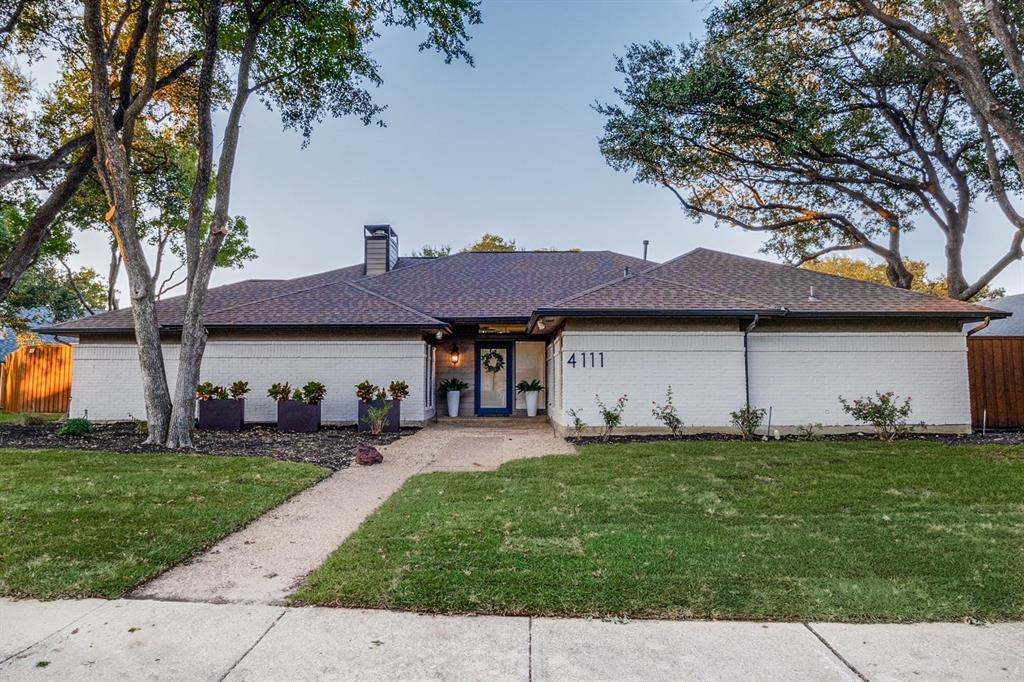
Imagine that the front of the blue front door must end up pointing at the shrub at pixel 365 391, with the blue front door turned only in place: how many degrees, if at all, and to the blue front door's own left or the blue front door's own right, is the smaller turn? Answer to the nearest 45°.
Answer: approximately 45° to the blue front door's own right

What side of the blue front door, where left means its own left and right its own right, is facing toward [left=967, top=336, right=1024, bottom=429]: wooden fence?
left

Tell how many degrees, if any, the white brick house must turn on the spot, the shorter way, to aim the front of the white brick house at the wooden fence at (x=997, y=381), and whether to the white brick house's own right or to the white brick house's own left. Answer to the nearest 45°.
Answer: approximately 90° to the white brick house's own left

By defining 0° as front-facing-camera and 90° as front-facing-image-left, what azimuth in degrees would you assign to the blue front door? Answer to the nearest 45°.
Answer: approximately 0°

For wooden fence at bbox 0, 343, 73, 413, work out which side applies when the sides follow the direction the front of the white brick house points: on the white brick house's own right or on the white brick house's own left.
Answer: on the white brick house's own right

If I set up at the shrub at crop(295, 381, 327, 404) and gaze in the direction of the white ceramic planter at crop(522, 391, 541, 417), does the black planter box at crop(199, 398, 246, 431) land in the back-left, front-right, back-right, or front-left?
back-left
